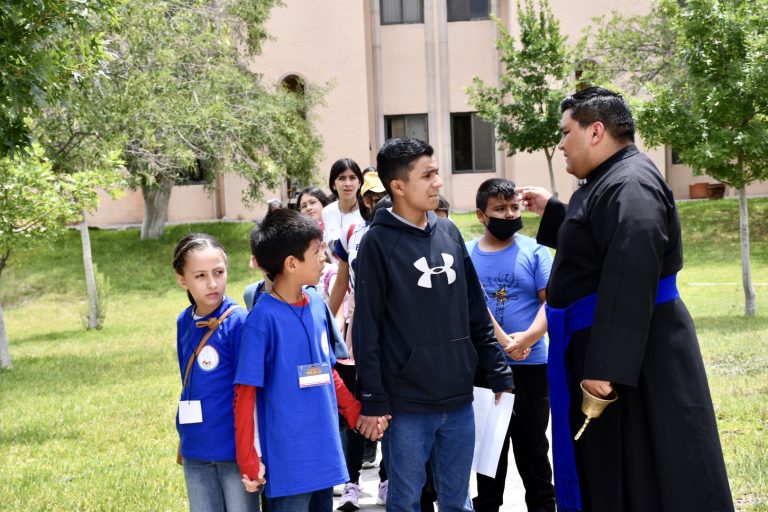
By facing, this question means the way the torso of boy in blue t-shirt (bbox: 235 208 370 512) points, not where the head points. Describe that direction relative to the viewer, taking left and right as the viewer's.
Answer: facing the viewer and to the right of the viewer

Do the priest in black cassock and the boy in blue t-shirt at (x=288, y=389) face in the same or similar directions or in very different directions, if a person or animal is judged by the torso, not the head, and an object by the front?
very different directions

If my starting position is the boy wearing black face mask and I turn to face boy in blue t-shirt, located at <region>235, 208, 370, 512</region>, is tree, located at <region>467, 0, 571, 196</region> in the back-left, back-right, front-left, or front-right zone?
back-right

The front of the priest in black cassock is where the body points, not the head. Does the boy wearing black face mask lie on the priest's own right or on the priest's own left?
on the priest's own right

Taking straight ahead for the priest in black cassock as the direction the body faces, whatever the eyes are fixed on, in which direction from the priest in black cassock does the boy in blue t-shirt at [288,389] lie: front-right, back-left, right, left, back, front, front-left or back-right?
front

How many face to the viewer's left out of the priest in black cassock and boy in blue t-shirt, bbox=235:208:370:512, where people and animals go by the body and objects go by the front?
1

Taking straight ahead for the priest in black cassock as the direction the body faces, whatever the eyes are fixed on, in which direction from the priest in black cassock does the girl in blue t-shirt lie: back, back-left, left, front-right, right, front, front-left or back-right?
front

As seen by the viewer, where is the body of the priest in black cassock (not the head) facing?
to the viewer's left

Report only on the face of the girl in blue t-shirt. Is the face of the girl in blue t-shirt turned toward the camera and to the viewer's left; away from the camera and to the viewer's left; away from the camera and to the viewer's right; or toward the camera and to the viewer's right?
toward the camera and to the viewer's right

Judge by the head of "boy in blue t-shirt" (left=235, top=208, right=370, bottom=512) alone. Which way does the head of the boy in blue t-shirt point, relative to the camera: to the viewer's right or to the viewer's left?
to the viewer's right

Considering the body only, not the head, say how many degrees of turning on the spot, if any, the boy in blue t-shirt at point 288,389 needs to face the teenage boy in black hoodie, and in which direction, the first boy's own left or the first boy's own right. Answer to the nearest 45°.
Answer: approximately 45° to the first boy's own left

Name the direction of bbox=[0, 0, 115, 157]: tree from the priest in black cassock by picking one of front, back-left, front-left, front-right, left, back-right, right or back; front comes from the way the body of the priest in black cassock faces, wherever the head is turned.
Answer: front

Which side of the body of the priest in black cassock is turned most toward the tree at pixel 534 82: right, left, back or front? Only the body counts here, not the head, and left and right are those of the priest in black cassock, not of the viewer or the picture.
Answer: right

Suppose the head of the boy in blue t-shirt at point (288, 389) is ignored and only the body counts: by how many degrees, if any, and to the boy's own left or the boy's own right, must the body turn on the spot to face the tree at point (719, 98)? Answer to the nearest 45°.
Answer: approximately 90° to the boy's own left
